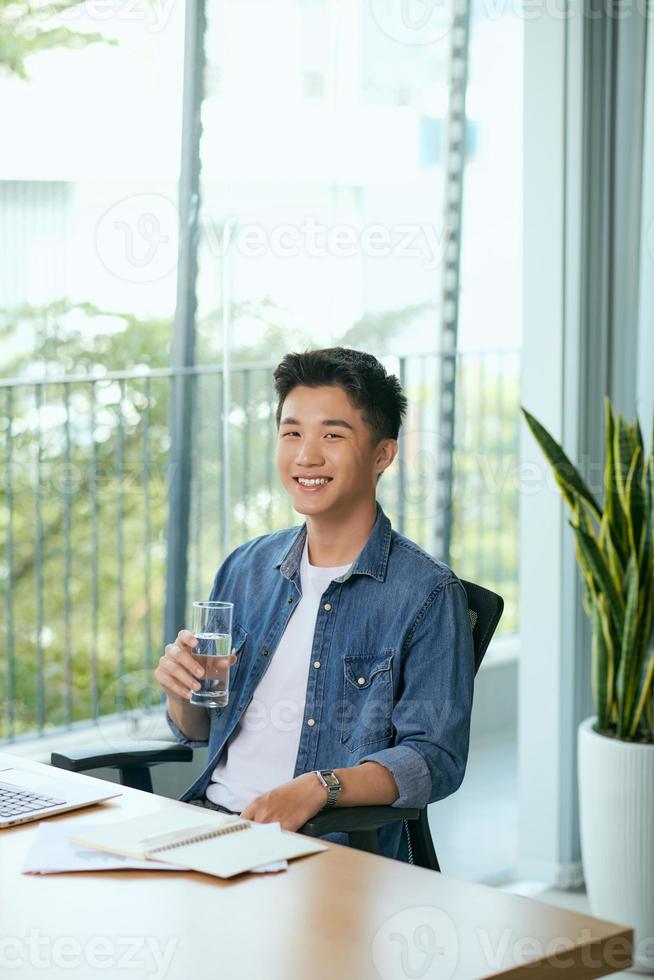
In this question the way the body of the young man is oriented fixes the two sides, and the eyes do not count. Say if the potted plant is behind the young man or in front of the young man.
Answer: behind

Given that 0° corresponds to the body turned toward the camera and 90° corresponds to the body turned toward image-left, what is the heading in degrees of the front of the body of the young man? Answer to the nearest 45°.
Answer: approximately 45°

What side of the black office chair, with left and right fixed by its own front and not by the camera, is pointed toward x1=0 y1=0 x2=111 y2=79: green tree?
right

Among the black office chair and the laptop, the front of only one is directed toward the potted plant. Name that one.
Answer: the laptop

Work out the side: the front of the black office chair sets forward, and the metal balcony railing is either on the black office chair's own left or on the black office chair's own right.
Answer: on the black office chair's own right

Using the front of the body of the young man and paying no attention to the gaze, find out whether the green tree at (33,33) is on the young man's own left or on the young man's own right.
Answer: on the young man's own right

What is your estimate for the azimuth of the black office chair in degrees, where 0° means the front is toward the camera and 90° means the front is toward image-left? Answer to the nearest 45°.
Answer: approximately 45°

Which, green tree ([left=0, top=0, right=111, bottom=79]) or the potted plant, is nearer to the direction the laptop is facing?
the potted plant
